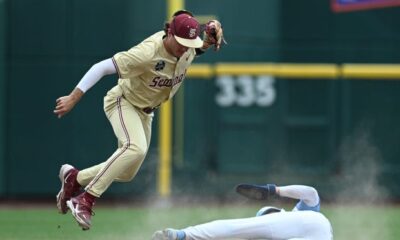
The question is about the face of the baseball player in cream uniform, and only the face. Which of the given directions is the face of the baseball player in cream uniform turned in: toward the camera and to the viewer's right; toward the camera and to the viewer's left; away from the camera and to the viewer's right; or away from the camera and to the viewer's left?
toward the camera and to the viewer's right

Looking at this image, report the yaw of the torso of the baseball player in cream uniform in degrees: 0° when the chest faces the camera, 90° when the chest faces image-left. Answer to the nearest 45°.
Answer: approximately 315°
